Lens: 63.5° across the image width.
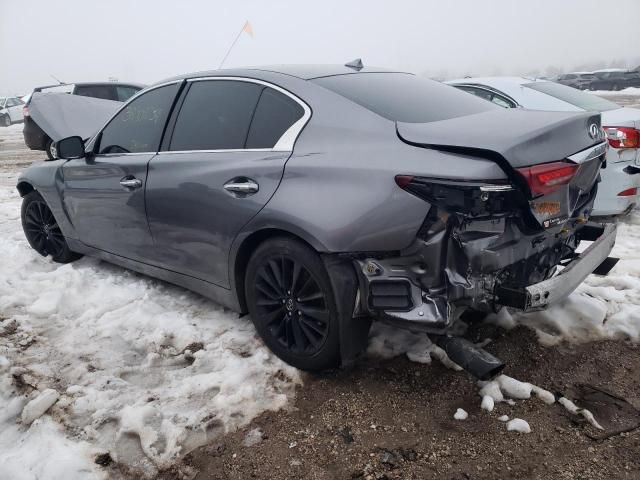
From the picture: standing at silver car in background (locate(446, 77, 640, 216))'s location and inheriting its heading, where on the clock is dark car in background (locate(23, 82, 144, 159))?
The dark car in background is roughly at 11 o'clock from the silver car in background.

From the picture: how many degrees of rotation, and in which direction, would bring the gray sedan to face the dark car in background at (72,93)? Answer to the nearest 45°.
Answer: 0° — it already faces it

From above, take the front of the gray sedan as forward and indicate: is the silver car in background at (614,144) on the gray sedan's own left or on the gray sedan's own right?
on the gray sedan's own right

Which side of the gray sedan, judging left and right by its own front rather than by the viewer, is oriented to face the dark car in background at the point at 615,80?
right

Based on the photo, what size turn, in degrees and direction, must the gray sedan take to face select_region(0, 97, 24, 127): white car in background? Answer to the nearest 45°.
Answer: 0° — it already faces it

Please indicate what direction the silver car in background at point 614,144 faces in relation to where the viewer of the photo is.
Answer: facing away from the viewer and to the left of the viewer

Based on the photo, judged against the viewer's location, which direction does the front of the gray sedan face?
facing away from the viewer and to the left of the viewer

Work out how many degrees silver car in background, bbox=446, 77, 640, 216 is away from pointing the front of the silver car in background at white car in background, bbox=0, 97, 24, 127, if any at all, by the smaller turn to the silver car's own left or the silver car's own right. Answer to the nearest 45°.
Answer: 0° — it already faces it
